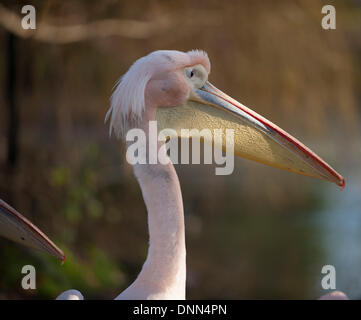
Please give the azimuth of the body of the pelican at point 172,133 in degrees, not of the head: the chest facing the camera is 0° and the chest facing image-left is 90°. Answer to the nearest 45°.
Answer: approximately 270°
